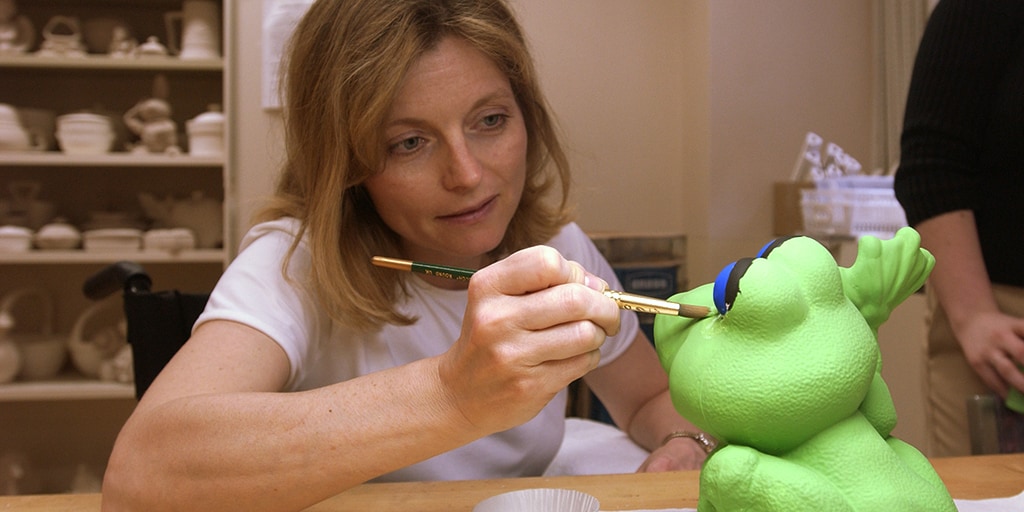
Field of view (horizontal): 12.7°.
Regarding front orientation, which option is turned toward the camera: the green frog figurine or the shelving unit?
the shelving unit

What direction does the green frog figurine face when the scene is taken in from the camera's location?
facing away from the viewer and to the left of the viewer

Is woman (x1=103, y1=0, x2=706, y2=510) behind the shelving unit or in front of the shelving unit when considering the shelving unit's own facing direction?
in front

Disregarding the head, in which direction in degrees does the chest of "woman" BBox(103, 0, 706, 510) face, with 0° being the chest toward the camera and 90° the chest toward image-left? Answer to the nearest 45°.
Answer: approximately 315°

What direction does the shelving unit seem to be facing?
toward the camera

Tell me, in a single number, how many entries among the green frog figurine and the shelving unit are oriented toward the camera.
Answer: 1

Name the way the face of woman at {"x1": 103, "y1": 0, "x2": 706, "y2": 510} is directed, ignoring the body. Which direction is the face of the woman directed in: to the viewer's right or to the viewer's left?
to the viewer's right
